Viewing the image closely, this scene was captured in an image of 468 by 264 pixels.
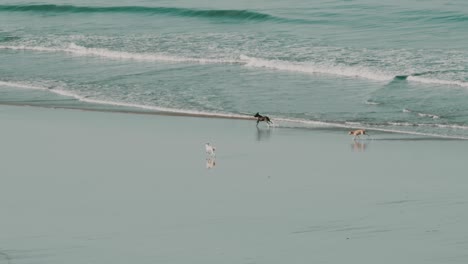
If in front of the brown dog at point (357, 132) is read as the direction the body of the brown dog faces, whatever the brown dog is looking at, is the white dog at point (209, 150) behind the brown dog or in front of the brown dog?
in front

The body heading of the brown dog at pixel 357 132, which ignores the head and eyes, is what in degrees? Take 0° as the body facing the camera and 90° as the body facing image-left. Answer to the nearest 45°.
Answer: approximately 90°
